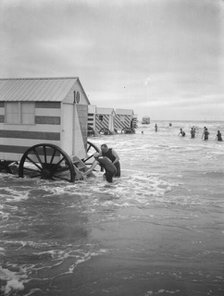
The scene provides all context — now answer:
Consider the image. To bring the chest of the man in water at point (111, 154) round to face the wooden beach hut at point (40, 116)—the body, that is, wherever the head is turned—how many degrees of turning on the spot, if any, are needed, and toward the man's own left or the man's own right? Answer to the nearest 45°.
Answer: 0° — they already face it

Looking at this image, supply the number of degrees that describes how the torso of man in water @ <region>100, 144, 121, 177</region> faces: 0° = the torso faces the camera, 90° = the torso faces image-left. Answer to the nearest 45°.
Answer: approximately 90°

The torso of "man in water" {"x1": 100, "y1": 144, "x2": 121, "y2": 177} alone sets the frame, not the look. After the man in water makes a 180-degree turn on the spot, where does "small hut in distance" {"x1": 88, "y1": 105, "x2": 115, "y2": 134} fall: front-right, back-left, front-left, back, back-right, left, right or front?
left
